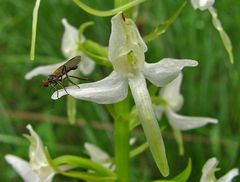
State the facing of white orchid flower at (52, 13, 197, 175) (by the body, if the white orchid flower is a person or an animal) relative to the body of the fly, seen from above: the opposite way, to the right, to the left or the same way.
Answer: to the left

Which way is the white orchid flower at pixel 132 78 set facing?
toward the camera

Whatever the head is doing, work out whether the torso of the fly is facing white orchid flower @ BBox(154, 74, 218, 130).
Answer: no

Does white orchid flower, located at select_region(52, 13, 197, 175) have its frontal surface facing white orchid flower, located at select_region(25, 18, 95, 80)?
no

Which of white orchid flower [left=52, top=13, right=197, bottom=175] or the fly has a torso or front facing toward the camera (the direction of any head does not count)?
the white orchid flower

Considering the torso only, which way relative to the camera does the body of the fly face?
to the viewer's left

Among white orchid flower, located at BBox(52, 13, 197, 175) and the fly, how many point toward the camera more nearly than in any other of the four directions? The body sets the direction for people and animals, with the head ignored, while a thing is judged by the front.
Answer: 1
